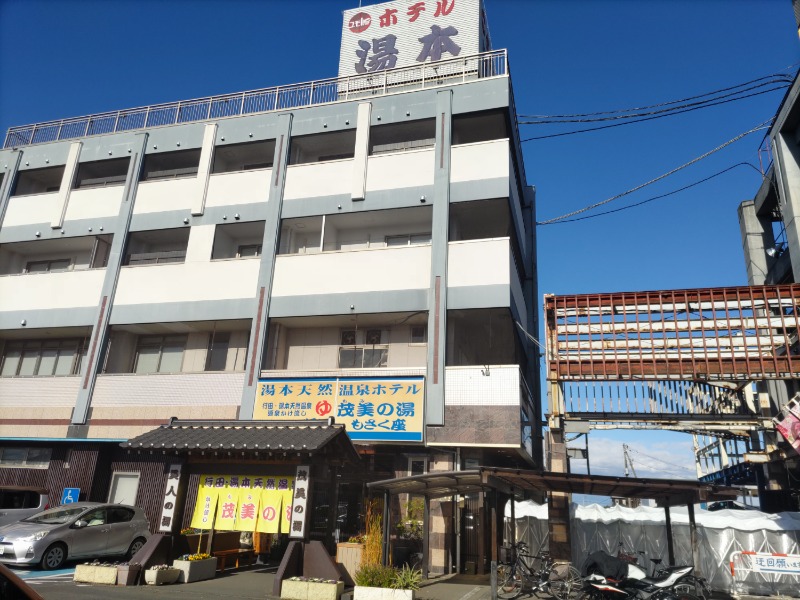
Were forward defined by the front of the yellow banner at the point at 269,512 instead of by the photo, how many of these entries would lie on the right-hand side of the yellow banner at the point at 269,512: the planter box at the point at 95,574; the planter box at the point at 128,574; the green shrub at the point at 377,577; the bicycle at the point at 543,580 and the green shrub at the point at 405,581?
2

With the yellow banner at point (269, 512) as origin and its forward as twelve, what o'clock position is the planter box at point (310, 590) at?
The planter box is roughly at 11 o'clock from the yellow banner.

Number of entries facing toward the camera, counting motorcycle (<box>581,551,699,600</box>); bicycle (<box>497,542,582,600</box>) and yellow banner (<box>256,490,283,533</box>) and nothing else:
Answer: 1

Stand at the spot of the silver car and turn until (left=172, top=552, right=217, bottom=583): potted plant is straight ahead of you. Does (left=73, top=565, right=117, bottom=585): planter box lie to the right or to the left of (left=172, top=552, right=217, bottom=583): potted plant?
right

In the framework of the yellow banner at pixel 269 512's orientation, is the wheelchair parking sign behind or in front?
behind

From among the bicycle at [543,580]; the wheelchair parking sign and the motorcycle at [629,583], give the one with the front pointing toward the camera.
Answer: the wheelchair parking sign

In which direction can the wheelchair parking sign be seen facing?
toward the camera

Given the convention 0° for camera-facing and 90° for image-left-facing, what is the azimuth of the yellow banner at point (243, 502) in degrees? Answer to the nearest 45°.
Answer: approximately 0°

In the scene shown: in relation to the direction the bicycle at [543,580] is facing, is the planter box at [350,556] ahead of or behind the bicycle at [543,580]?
ahead

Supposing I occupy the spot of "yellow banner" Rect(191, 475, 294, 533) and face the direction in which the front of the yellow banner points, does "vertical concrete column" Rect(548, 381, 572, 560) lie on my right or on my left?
on my left

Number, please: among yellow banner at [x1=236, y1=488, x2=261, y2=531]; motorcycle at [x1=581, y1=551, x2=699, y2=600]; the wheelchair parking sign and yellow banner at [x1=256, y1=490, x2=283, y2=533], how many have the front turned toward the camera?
3

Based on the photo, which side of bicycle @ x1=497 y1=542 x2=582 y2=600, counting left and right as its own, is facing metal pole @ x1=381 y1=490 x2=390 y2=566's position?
front

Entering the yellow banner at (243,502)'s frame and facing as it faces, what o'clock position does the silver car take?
The silver car is roughly at 4 o'clock from the yellow banner.
